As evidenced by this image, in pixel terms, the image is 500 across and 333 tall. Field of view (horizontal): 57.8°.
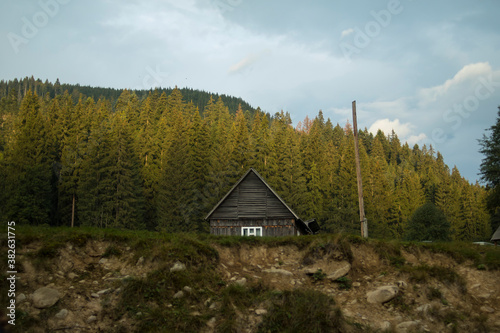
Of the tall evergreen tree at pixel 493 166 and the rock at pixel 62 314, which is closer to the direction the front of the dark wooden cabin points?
the rock

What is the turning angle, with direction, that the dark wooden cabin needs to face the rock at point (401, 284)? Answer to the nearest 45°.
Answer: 0° — it already faces it

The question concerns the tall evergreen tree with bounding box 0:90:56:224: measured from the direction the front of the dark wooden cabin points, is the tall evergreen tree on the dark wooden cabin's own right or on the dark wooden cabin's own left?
on the dark wooden cabin's own right

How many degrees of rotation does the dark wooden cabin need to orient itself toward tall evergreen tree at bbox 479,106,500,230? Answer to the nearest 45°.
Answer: approximately 90° to its left

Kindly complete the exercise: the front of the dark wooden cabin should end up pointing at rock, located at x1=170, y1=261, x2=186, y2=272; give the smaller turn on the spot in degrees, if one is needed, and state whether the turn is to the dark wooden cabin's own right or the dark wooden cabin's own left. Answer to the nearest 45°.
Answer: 0° — it already faces it

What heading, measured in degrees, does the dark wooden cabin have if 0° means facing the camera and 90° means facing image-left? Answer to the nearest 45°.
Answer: approximately 0°

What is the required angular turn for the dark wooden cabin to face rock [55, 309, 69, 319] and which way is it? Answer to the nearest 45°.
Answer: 0° — it already faces it
